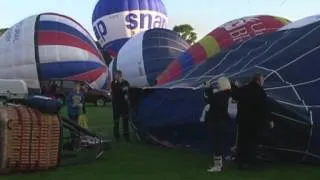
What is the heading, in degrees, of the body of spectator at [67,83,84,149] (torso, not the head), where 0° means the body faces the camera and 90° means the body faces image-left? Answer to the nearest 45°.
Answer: approximately 315°

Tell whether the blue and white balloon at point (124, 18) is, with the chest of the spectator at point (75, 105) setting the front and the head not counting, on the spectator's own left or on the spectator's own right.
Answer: on the spectator's own left

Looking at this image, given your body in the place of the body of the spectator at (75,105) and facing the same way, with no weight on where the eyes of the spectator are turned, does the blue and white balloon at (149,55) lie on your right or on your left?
on your left

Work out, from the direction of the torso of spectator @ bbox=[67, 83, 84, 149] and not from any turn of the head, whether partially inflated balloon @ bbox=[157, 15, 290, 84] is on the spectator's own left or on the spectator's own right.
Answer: on the spectator's own left

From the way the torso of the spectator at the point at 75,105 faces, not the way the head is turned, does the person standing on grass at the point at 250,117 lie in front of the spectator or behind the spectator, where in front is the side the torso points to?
in front

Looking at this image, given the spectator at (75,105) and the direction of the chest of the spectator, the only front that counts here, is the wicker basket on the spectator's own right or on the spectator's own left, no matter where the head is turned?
on the spectator's own right

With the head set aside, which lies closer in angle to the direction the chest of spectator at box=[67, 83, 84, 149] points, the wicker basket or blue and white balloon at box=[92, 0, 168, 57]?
the wicker basket

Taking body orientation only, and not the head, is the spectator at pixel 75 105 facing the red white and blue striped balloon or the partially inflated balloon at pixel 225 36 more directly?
the partially inflated balloon
